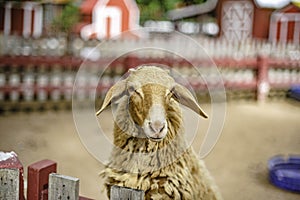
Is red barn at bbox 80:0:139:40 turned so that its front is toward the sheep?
yes

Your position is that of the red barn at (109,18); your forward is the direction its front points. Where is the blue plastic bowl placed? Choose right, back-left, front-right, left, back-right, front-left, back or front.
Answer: front

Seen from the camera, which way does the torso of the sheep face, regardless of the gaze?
toward the camera

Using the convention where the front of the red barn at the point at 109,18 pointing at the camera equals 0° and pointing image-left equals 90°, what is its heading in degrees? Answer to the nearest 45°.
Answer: approximately 0°

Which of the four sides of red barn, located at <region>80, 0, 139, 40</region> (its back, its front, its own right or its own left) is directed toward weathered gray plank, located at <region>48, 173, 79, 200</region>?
front

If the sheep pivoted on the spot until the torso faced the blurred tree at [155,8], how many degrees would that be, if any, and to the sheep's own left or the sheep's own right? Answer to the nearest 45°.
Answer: approximately 180°

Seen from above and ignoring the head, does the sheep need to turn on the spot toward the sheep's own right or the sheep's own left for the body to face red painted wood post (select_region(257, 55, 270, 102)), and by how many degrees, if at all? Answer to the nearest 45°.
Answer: approximately 180°

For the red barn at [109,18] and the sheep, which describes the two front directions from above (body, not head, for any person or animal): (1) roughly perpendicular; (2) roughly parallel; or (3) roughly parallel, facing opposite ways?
roughly parallel

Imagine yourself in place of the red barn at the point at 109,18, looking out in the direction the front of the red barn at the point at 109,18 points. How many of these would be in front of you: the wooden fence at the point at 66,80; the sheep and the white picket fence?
3

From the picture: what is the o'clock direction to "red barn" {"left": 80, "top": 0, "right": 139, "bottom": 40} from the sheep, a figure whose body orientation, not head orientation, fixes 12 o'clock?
The red barn is roughly at 6 o'clock from the sheep.

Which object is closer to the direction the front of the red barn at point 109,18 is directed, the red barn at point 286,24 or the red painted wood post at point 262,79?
the red painted wood post

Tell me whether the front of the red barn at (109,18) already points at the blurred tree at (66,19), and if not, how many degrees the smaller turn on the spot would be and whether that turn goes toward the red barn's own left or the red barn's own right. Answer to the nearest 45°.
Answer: approximately 135° to the red barn's own right

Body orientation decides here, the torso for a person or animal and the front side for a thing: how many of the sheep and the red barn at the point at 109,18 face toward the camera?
2

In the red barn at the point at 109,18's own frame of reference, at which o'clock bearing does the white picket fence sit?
The white picket fence is roughly at 12 o'clock from the red barn.

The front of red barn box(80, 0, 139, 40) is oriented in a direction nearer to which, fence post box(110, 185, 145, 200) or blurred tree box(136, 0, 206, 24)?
the fence post
